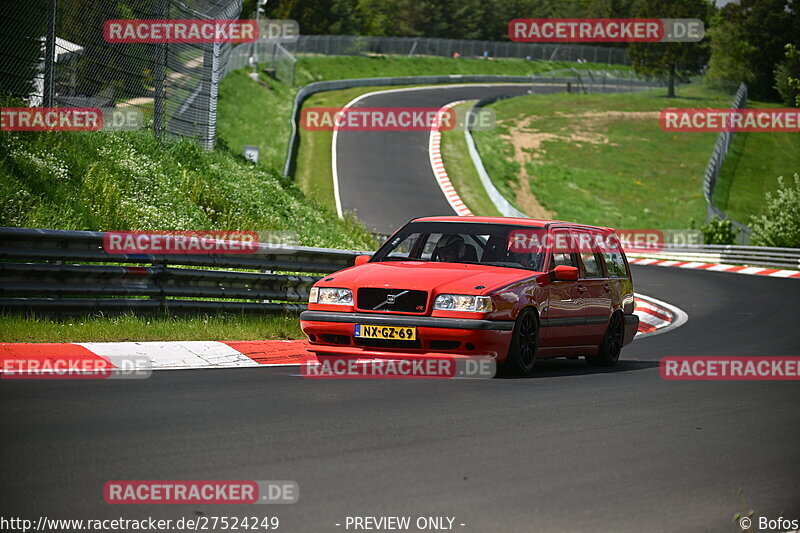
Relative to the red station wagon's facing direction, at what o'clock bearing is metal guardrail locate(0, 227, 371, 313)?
The metal guardrail is roughly at 2 o'clock from the red station wagon.

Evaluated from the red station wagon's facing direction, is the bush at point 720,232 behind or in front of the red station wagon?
behind

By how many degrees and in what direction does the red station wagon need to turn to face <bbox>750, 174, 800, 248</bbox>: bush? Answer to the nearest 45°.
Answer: approximately 135° to its right

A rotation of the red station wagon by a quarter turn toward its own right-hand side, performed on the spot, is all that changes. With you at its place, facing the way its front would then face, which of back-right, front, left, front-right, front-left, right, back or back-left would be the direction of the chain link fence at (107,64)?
front

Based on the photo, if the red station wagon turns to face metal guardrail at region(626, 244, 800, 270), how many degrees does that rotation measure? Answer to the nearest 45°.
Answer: approximately 135° to its right

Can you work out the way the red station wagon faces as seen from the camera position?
facing the viewer and to the left of the viewer

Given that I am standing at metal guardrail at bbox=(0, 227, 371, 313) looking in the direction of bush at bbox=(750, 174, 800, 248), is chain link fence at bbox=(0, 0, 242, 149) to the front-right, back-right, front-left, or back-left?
front-left

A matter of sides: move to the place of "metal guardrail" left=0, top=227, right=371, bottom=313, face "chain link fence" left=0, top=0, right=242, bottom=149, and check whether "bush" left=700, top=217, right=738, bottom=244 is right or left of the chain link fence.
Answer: right
